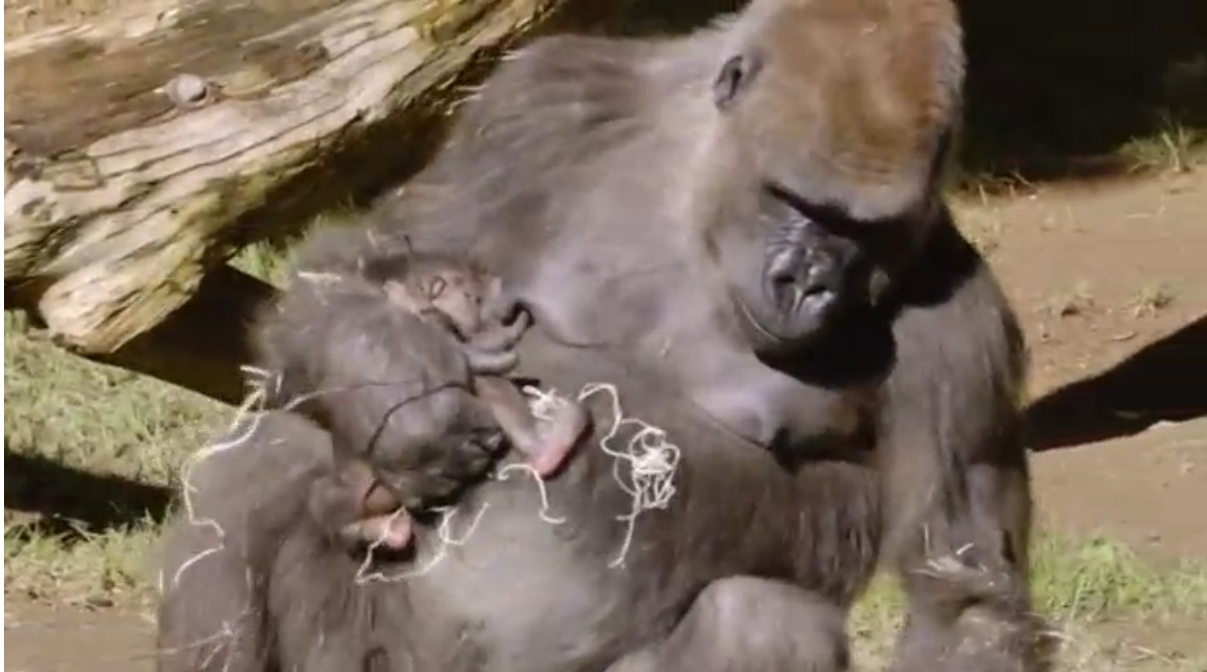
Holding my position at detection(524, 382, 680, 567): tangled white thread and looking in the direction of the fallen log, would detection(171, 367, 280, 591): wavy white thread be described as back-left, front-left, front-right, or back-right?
front-left

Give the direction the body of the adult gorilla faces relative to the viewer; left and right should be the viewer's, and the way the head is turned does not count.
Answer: facing the viewer and to the right of the viewer

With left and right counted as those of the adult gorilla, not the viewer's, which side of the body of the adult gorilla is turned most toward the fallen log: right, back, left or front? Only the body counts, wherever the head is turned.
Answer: right
